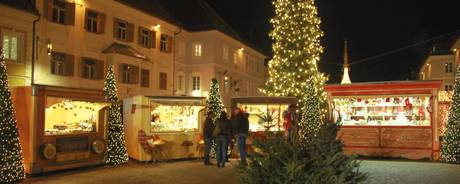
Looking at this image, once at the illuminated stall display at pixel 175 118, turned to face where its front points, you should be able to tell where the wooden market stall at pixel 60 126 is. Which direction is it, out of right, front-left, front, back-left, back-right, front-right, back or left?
front-right

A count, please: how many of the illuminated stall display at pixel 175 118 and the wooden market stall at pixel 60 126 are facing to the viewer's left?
0

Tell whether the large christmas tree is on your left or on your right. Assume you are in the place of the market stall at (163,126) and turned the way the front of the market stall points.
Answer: on your left

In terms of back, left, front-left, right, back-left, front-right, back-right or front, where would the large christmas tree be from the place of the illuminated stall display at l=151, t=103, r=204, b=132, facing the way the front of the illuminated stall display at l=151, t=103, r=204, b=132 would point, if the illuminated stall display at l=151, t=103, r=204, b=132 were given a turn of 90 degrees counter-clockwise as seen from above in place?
front-left

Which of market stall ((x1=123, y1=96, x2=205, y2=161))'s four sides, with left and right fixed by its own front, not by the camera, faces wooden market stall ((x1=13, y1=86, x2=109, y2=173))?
right

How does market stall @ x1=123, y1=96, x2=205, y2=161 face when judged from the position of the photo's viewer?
facing the viewer and to the right of the viewer

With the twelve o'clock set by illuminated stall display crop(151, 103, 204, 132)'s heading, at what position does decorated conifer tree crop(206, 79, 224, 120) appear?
The decorated conifer tree is roughly at 8 o'clock from the illuminated stall display.

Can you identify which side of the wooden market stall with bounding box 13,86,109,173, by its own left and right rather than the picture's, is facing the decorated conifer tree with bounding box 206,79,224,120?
left

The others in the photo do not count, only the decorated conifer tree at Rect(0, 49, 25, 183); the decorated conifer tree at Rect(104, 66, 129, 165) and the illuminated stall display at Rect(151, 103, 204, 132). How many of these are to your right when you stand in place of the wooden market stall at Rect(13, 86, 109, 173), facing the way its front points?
1

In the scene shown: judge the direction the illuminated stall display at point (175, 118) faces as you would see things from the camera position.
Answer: facing the viewer

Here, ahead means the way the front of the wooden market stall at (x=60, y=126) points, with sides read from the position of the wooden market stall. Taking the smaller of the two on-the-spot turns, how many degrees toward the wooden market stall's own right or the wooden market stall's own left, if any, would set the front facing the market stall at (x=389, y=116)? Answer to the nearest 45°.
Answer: approximately 45° to the wooden market stall's own left
